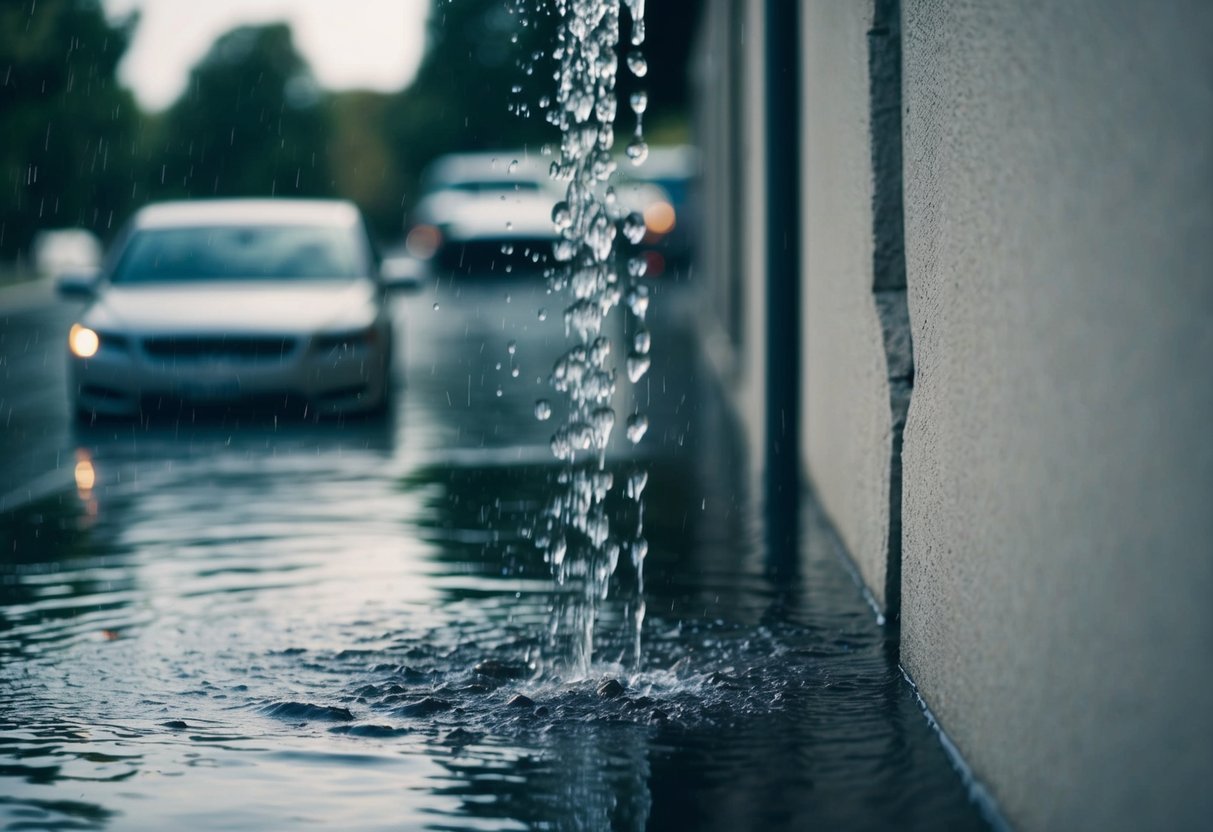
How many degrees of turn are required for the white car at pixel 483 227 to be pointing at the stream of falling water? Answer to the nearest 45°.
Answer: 0° — it already faces it

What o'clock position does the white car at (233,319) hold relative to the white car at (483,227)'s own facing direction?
the white car at (233,319) is roughly at 12 o'clock from the white car at (483,227).

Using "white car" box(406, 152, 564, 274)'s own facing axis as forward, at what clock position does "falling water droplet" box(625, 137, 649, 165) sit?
The falling water droplet is roughly at 12 o'clock from the white car.

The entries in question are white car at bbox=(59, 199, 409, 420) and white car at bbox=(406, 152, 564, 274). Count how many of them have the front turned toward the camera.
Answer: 2

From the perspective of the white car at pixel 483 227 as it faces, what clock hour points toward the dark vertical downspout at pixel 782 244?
The dark vertical downspout is roughly at 12 o'clock from the white car.

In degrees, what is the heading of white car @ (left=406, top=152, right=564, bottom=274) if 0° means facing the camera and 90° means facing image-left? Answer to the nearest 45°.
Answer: approximately 0°

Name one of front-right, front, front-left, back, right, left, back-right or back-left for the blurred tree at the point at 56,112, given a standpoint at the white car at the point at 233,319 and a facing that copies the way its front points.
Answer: back

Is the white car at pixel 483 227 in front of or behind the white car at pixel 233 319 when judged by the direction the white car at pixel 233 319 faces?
behind

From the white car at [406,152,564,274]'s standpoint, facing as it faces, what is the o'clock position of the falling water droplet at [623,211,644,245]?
The falling water droplet is roughly at 12 o'clock from the white car.

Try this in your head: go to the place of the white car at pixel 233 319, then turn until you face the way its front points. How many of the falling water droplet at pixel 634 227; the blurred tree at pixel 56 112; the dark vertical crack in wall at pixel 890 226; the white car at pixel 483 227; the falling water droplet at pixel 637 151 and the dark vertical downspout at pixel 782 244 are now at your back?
2

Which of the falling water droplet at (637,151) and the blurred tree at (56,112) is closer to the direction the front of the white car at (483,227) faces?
the falling water droplet
